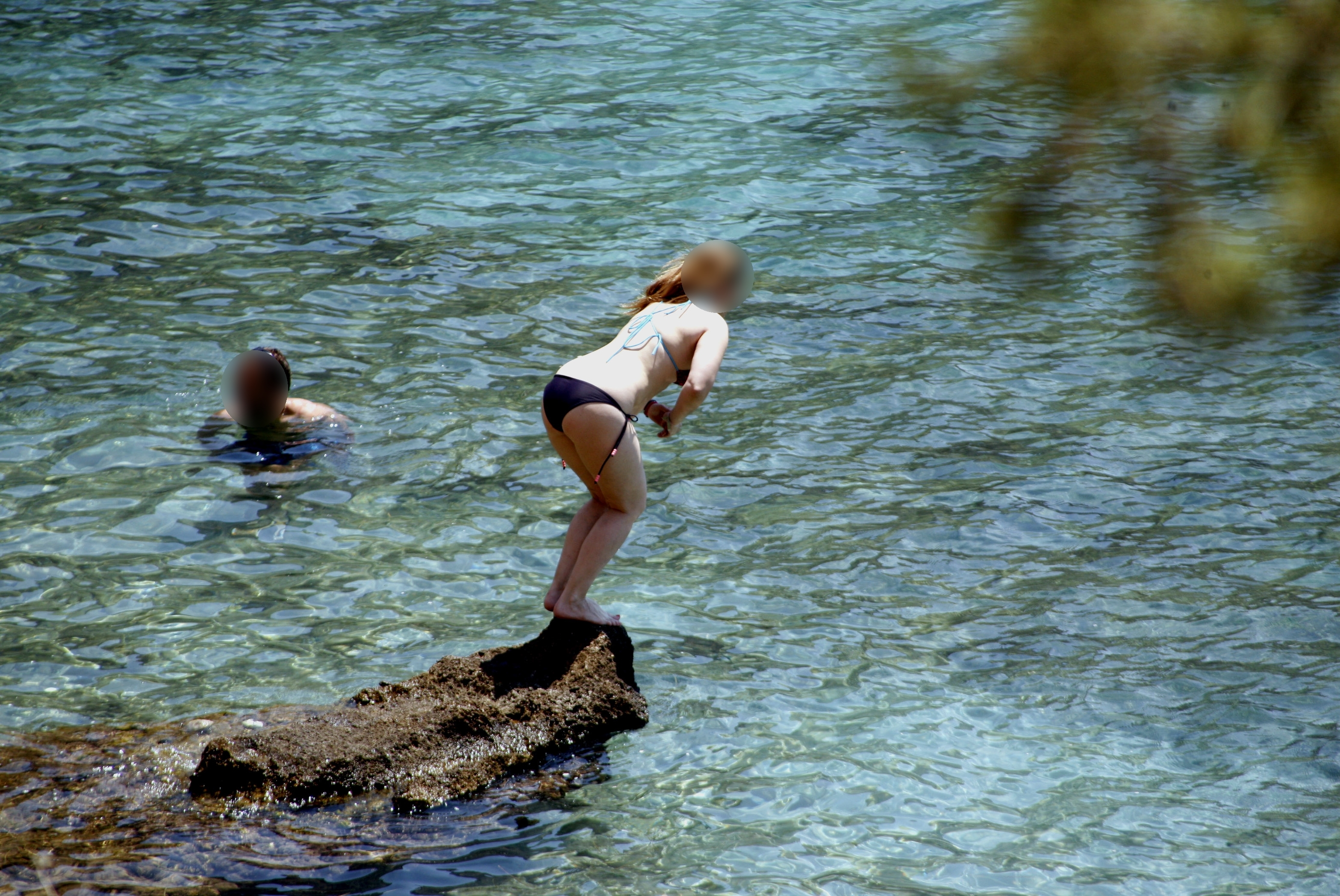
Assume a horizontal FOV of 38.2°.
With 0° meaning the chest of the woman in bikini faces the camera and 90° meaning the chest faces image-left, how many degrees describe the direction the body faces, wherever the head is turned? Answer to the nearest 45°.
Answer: approximately 225°

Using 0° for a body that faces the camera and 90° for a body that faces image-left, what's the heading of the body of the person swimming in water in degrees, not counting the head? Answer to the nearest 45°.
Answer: approximately 45°

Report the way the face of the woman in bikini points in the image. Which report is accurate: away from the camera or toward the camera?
away from the camera

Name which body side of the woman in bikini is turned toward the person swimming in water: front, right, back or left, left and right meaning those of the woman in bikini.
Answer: left
